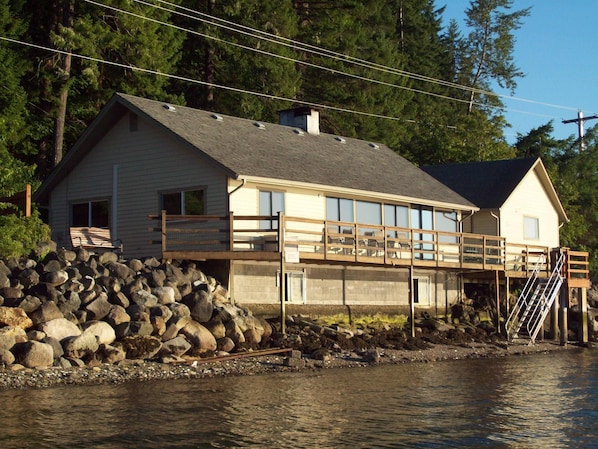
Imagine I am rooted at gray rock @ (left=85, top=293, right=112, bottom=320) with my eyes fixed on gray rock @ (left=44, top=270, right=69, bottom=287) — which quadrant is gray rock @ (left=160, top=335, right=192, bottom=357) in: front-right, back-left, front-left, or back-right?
back-right

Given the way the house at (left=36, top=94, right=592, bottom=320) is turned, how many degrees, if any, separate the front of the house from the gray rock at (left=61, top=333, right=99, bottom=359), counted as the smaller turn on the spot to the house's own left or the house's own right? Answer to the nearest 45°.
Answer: approximately 90° to the house's own right

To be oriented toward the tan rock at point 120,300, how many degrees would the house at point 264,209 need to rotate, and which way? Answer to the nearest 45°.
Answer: approximately 90° to its right

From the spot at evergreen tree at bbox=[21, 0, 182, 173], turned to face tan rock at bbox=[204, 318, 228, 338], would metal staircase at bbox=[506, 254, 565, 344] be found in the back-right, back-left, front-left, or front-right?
front-left

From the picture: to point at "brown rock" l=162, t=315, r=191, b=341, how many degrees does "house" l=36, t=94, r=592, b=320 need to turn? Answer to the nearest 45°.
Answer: approximately 45° to its right

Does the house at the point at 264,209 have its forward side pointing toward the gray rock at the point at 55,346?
no

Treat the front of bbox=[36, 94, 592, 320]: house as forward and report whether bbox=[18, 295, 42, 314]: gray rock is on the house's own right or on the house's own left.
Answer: on the house's own right

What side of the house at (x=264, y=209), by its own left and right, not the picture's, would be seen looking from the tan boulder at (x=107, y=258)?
right

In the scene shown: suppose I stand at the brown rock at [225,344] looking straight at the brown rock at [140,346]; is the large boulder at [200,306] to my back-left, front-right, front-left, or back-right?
front-right

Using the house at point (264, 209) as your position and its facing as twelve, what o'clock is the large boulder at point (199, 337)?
The large boulder is roughly at 2 o'clock from the house.

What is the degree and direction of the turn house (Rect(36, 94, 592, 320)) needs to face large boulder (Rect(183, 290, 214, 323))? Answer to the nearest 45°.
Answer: approximately 45° to its right

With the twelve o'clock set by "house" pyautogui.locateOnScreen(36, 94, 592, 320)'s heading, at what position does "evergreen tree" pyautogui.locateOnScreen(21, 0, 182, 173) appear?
The evergreen tree is roughly at 6 o'clock from the house.

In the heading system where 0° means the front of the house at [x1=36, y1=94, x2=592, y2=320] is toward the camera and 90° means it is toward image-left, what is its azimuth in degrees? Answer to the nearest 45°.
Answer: approximately 315°

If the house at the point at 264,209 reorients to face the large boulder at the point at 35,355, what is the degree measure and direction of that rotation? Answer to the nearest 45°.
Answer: approximately 90° to its right
